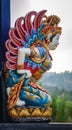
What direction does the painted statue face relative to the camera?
to the viewer's right
